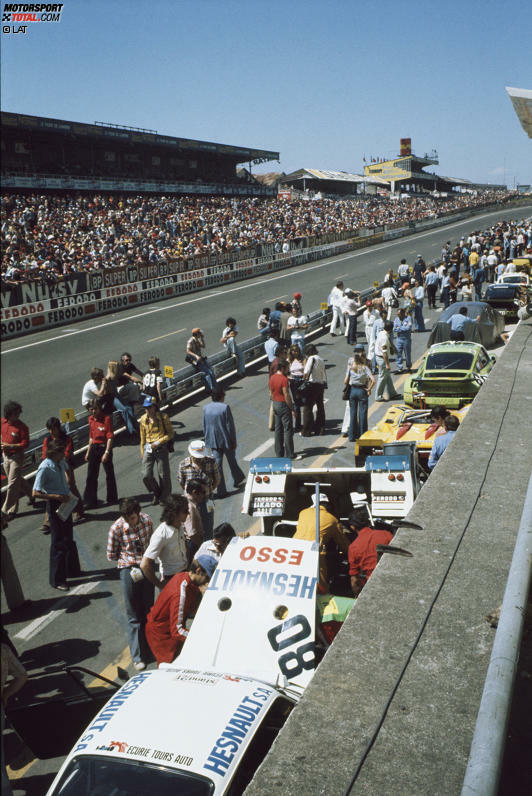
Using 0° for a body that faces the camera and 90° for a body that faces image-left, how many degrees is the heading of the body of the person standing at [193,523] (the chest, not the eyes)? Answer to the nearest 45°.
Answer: approximately 270°

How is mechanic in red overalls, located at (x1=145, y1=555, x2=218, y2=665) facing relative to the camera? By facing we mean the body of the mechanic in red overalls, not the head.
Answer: to the viewer's right

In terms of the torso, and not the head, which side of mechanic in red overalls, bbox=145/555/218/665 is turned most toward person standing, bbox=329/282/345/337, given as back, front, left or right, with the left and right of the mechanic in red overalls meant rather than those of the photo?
left

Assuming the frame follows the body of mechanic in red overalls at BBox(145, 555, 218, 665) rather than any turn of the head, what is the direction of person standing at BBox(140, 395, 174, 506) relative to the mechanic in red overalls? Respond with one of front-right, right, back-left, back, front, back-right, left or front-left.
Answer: left

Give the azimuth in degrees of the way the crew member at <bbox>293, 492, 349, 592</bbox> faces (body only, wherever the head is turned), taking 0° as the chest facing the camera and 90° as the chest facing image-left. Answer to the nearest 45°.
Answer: approximately 180°

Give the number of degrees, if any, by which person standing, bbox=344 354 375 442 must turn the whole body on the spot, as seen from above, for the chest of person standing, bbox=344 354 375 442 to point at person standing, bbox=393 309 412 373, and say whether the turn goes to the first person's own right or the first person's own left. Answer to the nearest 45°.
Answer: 0° — they already face them

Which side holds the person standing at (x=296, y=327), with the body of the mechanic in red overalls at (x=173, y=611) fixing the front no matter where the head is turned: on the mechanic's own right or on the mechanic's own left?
on the mechanic's own left

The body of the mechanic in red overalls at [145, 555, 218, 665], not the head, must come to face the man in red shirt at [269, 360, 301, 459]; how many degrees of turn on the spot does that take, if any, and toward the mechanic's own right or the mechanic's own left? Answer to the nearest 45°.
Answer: approximately 90° to the mechanic's own left

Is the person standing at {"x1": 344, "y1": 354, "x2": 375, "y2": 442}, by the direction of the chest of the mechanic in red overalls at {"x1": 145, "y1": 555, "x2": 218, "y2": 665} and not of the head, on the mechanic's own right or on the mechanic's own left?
on the mechanic's own left

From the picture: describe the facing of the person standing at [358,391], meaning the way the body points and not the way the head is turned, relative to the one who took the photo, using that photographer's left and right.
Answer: facing away from the viewer
